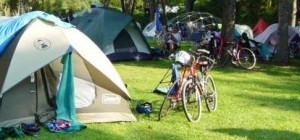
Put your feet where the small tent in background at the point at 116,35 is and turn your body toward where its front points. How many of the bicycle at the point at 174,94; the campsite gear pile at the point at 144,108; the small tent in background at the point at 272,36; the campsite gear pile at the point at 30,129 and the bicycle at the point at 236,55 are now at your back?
0

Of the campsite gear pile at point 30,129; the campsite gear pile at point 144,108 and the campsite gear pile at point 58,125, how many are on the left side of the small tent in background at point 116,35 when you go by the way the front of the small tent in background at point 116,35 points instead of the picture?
0

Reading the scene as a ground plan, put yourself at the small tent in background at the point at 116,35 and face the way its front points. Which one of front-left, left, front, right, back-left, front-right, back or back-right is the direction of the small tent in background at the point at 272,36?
front-left

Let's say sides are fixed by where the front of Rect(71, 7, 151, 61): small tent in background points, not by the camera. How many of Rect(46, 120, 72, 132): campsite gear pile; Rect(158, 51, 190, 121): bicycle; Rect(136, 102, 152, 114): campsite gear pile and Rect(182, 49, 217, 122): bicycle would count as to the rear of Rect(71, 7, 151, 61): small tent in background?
0

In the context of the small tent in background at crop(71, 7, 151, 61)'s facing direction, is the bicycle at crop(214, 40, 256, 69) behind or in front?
in front

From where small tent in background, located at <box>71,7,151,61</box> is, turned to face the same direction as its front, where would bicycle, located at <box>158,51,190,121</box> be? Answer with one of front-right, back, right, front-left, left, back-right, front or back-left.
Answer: front-right

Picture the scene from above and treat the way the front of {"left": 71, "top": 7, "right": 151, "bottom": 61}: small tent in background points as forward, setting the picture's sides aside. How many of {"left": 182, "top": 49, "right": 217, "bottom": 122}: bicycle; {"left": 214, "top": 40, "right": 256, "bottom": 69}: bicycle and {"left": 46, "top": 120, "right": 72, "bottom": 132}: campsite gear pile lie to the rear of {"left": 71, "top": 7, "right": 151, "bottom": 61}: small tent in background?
0

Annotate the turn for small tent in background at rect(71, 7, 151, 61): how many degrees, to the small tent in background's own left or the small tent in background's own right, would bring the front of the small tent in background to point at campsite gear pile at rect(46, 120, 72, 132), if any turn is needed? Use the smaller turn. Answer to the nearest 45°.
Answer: approximately 45° to the small tent in background's own right

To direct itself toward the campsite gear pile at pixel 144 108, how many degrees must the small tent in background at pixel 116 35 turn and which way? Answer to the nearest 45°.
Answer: approximately 45° to its right

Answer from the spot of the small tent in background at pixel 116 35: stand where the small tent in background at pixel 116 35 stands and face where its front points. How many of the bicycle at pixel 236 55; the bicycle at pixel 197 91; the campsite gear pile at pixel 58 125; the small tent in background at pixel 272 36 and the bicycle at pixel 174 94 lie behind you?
0

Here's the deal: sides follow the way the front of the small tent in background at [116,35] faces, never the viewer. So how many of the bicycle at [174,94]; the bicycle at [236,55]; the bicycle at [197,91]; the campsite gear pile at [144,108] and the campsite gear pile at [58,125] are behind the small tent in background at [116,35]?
0

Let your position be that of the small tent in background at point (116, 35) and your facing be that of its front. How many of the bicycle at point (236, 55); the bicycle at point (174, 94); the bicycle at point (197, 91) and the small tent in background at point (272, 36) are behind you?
0

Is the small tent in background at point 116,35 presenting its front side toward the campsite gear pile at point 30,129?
no

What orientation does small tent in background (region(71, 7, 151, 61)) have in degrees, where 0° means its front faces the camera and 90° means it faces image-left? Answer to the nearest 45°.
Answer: approximately 315°

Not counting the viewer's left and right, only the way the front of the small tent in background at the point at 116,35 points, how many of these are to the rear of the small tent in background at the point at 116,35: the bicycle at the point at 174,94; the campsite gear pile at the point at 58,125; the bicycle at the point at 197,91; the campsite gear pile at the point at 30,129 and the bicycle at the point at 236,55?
0

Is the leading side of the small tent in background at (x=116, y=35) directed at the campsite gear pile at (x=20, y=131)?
no
